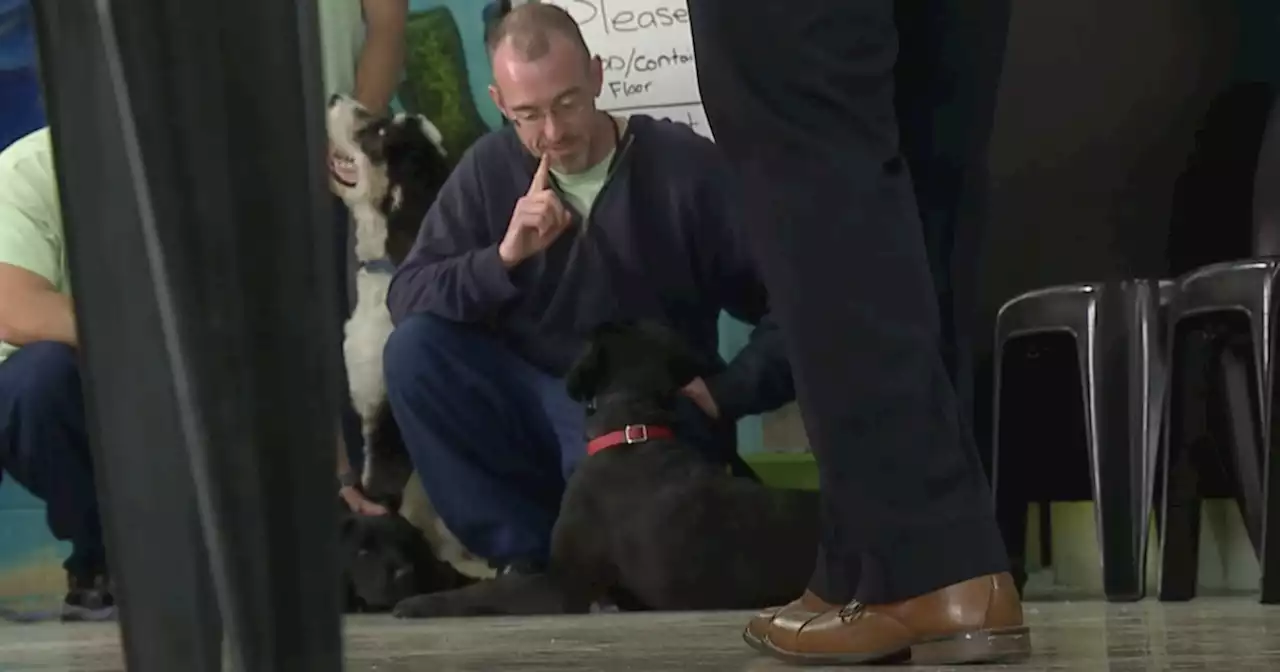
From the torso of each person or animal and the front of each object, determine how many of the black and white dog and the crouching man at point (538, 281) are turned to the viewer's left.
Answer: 1

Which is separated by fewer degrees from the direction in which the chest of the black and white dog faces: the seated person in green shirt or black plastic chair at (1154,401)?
the seated person in green shirt

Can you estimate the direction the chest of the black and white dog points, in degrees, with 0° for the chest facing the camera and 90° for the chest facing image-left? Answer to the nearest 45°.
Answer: approximately 90°

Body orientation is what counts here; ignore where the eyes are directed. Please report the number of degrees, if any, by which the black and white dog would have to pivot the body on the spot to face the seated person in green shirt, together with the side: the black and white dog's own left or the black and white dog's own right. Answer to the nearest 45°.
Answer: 0° — it already faces them

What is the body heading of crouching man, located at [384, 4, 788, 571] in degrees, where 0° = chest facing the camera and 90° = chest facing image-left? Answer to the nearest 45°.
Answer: approximately 0°

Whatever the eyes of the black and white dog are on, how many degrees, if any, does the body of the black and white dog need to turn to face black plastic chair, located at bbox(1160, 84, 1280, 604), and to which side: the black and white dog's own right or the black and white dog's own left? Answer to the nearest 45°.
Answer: approximately 135° to the black and white dog's own left

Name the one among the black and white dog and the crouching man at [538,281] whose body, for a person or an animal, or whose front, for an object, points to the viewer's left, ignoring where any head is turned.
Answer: the black and white dog

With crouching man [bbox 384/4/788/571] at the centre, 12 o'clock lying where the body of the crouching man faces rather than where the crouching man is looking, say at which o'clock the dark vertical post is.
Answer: The dark vertical post is roughly at 12 o'clock from the crouching man.

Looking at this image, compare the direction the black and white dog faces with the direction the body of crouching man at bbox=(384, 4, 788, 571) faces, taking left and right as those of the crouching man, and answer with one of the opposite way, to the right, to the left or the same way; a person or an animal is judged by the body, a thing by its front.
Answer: to the right

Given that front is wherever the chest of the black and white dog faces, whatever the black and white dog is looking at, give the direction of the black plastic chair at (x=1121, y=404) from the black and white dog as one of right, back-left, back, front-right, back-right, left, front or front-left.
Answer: back-left
